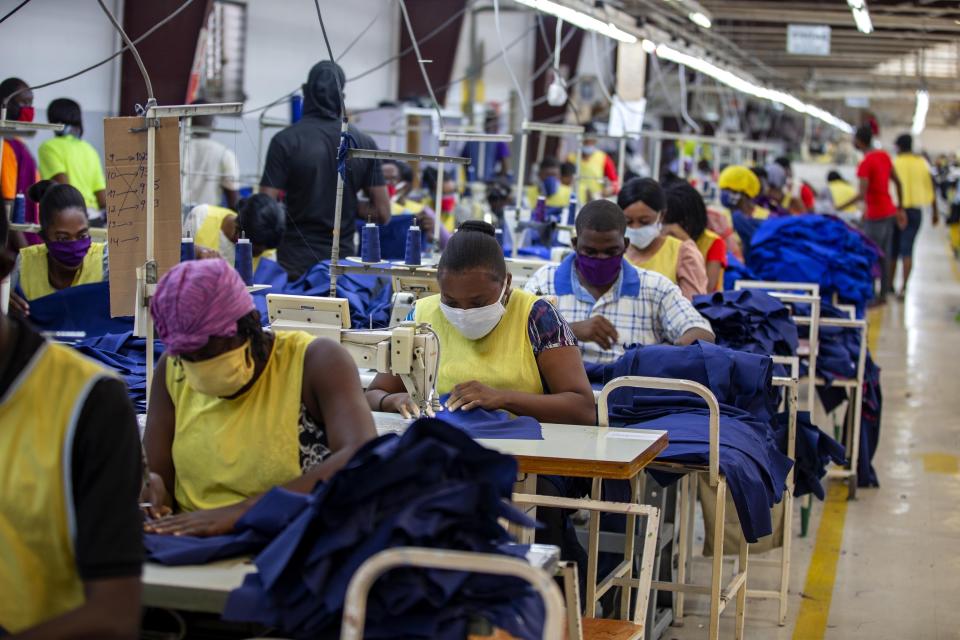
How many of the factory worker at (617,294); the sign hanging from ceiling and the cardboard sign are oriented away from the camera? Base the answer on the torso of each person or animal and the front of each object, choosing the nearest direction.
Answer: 0

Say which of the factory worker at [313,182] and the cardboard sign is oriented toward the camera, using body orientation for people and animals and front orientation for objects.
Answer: the cardboard sign

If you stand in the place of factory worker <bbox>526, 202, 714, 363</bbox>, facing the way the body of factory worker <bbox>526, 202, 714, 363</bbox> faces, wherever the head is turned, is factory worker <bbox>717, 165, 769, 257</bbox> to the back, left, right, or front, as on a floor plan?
back

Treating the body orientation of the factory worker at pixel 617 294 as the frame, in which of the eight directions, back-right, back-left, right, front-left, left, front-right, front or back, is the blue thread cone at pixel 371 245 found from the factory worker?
right

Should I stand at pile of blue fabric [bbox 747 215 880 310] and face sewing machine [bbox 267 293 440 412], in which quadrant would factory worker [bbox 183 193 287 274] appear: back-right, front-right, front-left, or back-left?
front-right

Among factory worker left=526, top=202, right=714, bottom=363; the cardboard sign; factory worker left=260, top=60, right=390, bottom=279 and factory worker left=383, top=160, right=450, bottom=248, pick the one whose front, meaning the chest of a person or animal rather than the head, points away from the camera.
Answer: factory worker left=260, top=60, right=390, bottom=279

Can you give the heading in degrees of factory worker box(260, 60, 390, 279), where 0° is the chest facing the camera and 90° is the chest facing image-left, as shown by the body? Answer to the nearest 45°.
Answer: approximately 180°

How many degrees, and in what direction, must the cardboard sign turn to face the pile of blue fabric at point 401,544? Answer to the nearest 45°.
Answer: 0° — it already faces it

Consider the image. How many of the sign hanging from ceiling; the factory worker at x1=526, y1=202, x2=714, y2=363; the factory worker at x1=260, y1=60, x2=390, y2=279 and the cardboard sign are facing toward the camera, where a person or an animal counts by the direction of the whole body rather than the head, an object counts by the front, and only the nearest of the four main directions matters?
3

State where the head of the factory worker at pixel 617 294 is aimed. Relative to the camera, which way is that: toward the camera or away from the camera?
toward the camera

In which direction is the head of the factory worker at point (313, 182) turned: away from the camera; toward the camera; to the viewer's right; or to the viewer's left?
away from the camera

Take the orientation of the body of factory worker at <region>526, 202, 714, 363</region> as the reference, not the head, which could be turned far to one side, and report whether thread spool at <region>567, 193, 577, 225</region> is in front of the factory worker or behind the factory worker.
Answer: behind

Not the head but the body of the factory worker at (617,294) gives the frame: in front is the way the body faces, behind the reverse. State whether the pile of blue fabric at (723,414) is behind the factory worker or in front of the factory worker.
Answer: in front

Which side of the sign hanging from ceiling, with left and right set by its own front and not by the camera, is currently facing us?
front

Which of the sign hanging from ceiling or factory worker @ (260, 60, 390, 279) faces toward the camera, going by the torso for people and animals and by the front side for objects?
the sign hanging from ceiling

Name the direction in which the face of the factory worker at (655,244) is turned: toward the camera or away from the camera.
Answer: toward the camera

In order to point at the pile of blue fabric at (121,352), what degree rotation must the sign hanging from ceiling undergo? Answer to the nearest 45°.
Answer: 0° — it already faces it

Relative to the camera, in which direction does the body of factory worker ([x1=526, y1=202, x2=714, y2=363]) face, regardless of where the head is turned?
toward the camera

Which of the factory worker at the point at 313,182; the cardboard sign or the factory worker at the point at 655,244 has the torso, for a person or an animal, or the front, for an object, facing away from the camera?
the factory worker at the point at 313,182
